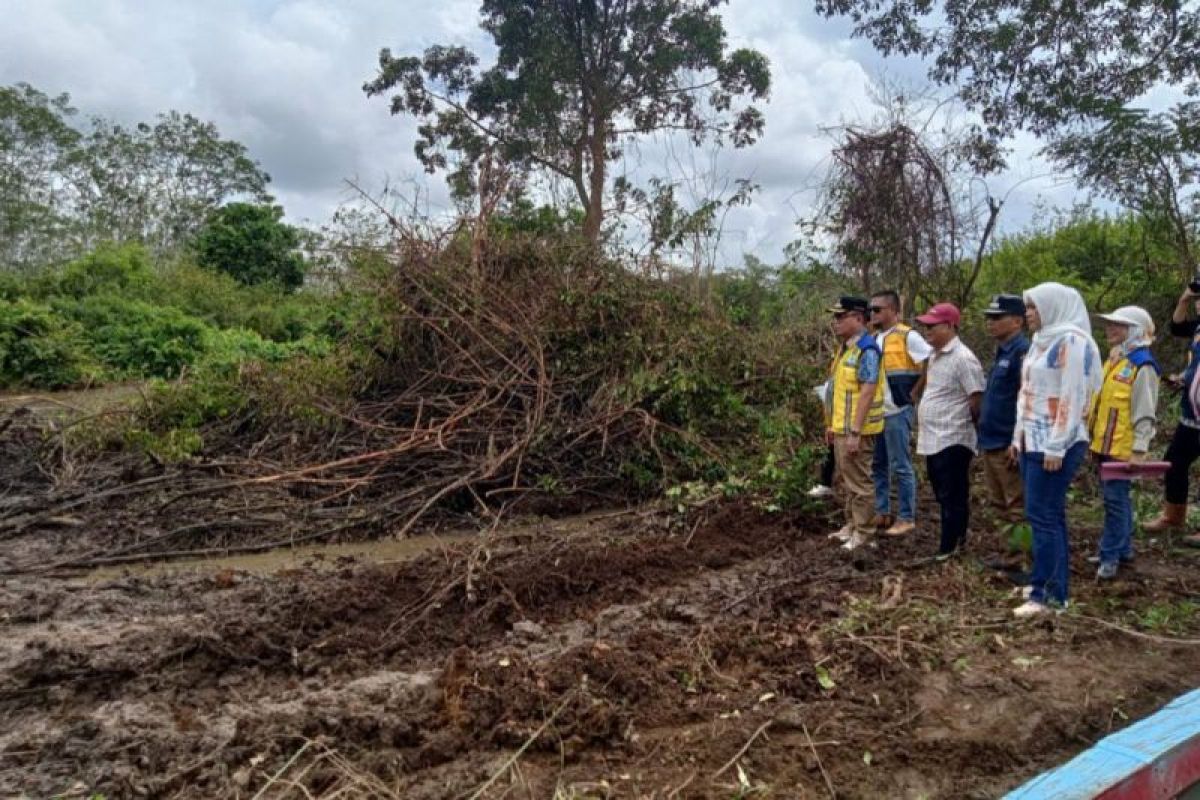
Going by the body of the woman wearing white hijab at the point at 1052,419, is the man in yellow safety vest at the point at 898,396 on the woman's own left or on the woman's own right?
on the woman's own right

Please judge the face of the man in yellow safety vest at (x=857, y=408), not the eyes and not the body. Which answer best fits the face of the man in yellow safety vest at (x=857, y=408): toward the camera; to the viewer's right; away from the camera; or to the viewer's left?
to the viewer's left

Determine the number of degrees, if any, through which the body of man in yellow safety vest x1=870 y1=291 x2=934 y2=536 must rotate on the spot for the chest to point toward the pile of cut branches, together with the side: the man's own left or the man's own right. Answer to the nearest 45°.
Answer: approximately 45° to the man's own right

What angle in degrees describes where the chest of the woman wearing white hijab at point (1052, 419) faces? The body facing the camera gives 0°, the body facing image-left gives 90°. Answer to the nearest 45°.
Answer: approximately 90°

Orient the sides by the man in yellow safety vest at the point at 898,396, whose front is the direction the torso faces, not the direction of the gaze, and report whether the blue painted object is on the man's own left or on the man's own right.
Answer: on the man's own left

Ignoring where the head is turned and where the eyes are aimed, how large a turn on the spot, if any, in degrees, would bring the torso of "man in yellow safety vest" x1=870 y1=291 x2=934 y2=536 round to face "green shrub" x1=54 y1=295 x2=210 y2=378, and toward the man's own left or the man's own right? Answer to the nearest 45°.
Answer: approximately 45° to the man's own right

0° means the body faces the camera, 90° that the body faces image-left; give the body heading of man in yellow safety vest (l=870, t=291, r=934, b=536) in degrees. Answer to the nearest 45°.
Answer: approximately 45°

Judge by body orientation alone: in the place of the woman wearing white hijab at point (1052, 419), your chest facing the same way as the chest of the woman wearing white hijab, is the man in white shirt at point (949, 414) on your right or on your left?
on your right

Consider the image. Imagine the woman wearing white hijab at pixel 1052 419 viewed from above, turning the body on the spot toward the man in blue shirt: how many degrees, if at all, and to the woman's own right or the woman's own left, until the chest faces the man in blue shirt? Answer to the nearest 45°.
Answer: approximately 90° to the woman's own right

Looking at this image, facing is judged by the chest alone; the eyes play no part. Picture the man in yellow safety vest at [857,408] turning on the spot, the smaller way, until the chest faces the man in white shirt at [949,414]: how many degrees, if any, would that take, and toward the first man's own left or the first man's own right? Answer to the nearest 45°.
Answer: approximately 90° to the first man's own left
